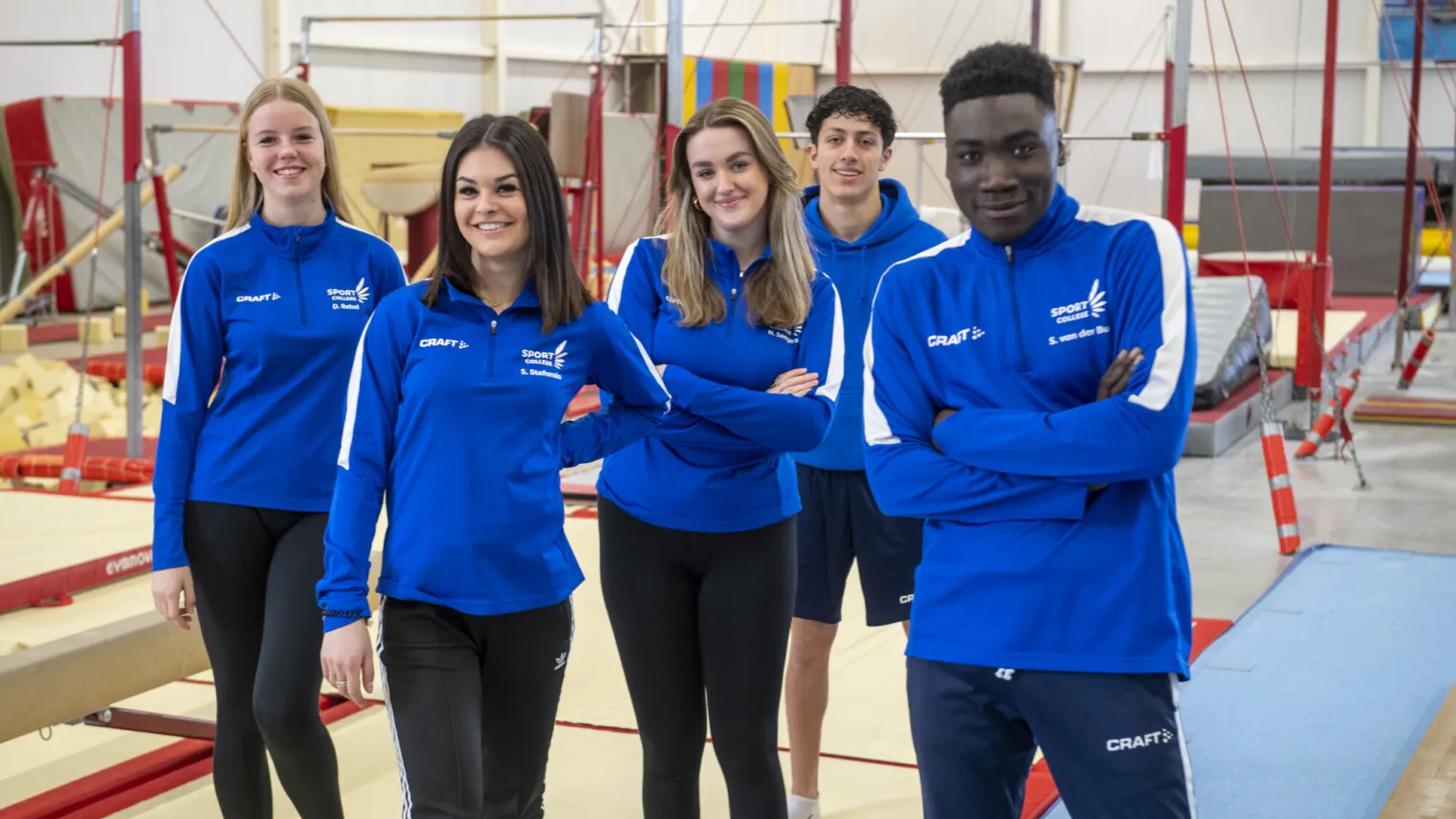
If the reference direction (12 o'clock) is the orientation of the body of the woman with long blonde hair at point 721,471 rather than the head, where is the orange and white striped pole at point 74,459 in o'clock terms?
The orange and white striped pole is roughly at 5 o'clock from the woman with long blonde hair.

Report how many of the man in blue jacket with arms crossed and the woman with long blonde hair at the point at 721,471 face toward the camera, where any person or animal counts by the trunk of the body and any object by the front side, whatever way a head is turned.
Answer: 2

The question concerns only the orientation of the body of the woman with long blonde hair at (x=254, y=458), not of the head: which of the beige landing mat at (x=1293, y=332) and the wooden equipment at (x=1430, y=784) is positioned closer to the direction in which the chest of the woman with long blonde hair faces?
the wooden equipment

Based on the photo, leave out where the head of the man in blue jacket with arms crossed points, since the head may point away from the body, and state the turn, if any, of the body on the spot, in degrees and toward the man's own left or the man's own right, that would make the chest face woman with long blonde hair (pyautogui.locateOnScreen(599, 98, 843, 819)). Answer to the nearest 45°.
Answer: approximately 135° to the man's own right

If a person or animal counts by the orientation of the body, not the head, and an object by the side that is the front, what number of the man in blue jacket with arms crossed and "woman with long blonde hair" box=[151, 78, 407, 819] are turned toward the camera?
2

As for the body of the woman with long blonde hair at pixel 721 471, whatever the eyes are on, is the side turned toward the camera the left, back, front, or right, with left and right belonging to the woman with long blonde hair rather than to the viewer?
front

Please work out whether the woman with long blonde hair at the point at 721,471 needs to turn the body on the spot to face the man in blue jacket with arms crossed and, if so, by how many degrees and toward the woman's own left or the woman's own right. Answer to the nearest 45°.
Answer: approximately 45° to the woman's own left

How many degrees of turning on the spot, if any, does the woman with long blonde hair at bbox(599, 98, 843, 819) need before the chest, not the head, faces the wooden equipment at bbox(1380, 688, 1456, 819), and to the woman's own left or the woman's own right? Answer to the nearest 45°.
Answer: approximately 90° to the woman's own left

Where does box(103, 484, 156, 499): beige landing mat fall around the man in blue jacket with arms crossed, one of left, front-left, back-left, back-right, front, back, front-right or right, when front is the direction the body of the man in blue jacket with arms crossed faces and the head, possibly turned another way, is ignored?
back-right

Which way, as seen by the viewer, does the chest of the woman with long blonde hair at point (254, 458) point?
toward the camera

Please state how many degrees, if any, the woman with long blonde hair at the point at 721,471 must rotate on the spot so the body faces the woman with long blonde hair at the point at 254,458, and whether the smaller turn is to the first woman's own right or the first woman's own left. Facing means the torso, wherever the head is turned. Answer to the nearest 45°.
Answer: approximately 90° to the first woman's own right

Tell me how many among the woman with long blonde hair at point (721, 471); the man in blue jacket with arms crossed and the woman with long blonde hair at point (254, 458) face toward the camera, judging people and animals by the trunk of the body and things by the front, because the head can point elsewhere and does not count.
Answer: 3

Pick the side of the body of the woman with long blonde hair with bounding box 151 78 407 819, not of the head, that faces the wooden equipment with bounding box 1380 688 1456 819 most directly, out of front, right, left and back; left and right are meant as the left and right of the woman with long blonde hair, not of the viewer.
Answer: left

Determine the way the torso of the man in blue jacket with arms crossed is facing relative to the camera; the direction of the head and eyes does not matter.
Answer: toward the camera
